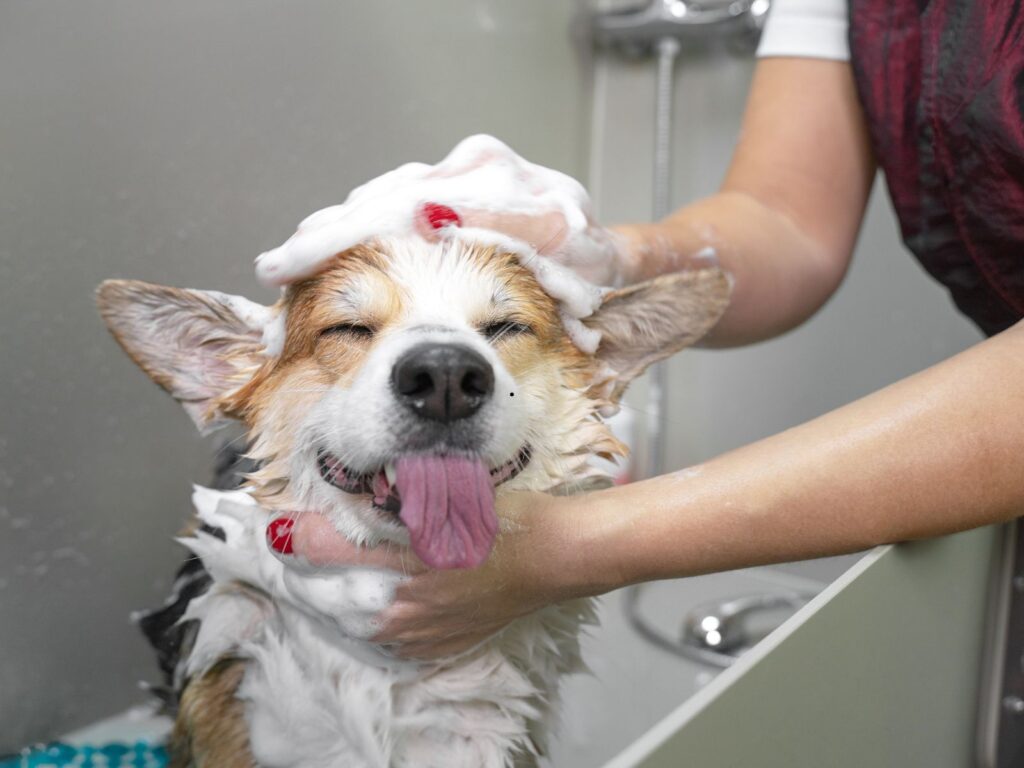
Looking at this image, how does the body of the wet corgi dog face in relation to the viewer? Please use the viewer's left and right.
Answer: facing the viewer
